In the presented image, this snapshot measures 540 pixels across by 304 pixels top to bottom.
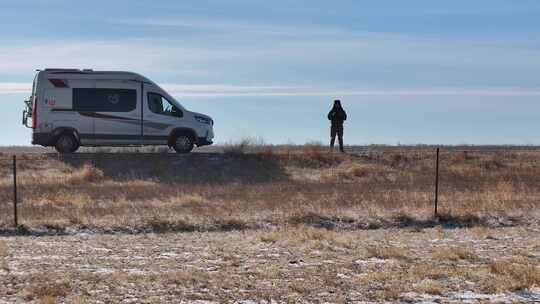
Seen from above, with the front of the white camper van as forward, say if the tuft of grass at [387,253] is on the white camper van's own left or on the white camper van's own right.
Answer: on the white camper van's own right

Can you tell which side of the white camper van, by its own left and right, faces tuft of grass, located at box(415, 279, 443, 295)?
right

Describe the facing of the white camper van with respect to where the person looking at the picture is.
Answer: facing to the right of the viewer

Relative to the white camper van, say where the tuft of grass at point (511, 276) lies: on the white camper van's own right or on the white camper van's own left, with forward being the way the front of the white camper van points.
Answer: on the white camper van's own right

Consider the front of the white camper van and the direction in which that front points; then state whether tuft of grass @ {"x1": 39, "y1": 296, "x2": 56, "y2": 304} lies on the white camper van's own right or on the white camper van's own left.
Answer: on the white camper van's own right

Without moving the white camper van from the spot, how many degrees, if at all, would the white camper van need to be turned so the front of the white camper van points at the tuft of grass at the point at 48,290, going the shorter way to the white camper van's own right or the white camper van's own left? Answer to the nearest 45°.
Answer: approximately 90° to the white camper van's own right
